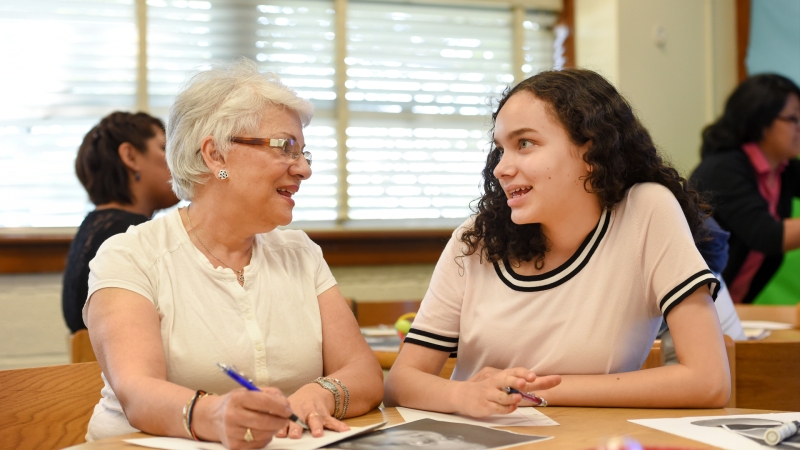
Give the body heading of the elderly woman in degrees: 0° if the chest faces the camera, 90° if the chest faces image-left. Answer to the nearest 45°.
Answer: approximately 315°

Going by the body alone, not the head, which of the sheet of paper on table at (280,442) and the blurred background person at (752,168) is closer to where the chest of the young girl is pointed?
the sheet of paper on table

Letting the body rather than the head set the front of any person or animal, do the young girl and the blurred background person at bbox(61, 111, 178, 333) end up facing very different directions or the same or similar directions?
very different directions

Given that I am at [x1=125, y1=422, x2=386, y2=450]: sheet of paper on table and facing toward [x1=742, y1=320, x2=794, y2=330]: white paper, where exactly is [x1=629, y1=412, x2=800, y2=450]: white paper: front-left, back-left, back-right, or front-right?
front-right

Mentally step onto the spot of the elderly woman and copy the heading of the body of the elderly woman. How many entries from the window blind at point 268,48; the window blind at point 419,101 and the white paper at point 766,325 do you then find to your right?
0

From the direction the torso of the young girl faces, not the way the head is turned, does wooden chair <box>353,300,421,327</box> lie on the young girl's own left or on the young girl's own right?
on the young girl's own right

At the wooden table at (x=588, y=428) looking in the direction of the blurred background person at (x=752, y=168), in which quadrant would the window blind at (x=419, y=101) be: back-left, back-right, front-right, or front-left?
front-left

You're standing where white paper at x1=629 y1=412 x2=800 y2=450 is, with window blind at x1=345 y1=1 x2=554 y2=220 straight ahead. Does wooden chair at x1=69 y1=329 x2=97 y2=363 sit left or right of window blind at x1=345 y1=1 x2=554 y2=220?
left

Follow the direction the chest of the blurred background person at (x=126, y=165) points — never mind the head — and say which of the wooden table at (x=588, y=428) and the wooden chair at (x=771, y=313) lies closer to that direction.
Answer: the wooden chair

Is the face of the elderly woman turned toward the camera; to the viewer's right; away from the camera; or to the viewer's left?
to the viewer's right

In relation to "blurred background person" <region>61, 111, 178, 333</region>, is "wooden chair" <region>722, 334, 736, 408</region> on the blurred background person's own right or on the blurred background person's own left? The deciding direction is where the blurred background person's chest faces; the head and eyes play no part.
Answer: on the blurred background person's own right

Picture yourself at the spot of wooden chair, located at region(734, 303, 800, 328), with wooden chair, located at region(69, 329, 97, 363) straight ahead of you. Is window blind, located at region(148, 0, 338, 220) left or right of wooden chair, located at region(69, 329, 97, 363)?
right

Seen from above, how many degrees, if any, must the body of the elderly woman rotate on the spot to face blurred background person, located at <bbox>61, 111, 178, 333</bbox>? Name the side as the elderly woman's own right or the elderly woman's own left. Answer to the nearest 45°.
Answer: approximately 135° to the elderly woman's own left

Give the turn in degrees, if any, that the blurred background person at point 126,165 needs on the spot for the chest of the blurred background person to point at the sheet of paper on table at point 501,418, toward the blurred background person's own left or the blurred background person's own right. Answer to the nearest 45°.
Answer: approximately 90° to the blurred background person's own right

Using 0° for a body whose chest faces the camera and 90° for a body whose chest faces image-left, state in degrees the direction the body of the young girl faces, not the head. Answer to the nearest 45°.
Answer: approximately 45°

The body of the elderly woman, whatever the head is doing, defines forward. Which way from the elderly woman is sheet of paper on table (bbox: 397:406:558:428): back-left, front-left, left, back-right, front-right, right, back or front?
front

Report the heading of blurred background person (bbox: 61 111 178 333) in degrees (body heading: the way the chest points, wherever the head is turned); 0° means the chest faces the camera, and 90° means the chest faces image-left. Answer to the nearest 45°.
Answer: approximately 270°

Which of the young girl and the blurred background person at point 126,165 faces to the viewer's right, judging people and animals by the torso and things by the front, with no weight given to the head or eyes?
the blurred background person

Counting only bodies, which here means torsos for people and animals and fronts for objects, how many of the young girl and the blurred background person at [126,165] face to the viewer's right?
1
